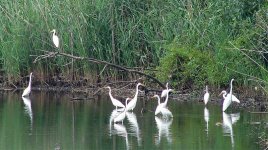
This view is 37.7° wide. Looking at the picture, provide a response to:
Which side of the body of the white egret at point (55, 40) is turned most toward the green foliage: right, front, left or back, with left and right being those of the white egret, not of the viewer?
back
